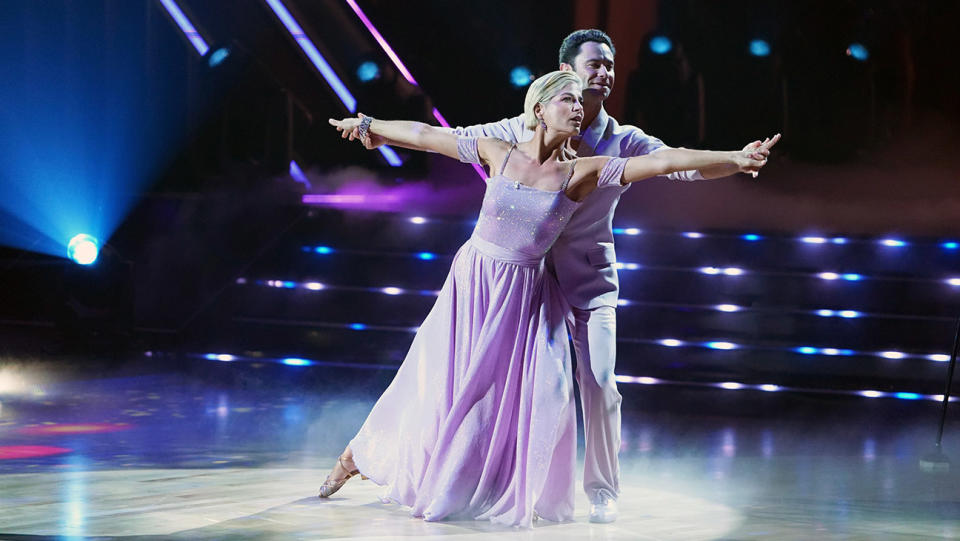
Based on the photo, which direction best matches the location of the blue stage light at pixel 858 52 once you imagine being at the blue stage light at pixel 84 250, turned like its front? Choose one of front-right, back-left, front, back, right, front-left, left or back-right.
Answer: left

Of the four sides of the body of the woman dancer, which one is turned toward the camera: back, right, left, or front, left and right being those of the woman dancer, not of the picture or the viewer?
front

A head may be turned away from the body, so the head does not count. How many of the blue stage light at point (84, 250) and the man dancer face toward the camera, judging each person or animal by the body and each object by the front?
2

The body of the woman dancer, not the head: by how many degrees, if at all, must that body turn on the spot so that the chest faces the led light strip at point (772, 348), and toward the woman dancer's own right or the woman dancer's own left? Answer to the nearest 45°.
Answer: approximately 135° to the woman dancer's own left

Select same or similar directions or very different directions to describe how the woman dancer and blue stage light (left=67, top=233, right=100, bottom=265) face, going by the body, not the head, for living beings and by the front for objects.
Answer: same or similar directions

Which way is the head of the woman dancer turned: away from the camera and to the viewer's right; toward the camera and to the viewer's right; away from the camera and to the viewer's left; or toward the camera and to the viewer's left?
toward the camera and to the viewer's right

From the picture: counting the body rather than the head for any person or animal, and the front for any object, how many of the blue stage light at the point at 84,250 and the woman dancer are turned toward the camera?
2

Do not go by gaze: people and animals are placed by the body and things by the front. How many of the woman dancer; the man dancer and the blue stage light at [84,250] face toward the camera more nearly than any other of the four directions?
3

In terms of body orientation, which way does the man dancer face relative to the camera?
toward the camera

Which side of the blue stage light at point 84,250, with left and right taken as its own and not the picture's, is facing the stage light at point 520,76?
left
